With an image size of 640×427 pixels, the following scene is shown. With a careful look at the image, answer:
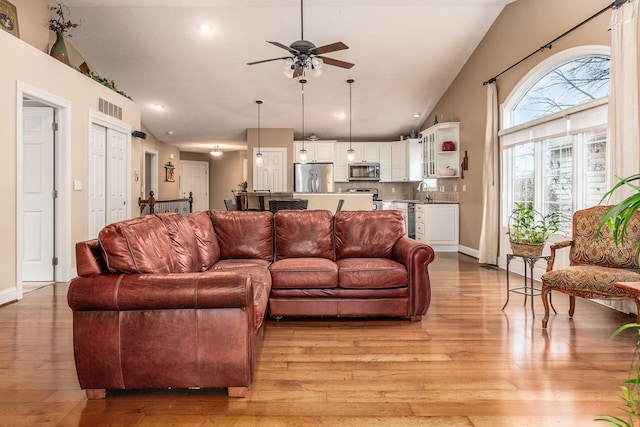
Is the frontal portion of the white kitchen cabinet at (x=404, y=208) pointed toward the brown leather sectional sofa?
yes

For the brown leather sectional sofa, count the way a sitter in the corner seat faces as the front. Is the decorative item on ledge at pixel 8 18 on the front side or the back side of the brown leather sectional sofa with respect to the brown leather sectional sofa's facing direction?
on the back side
